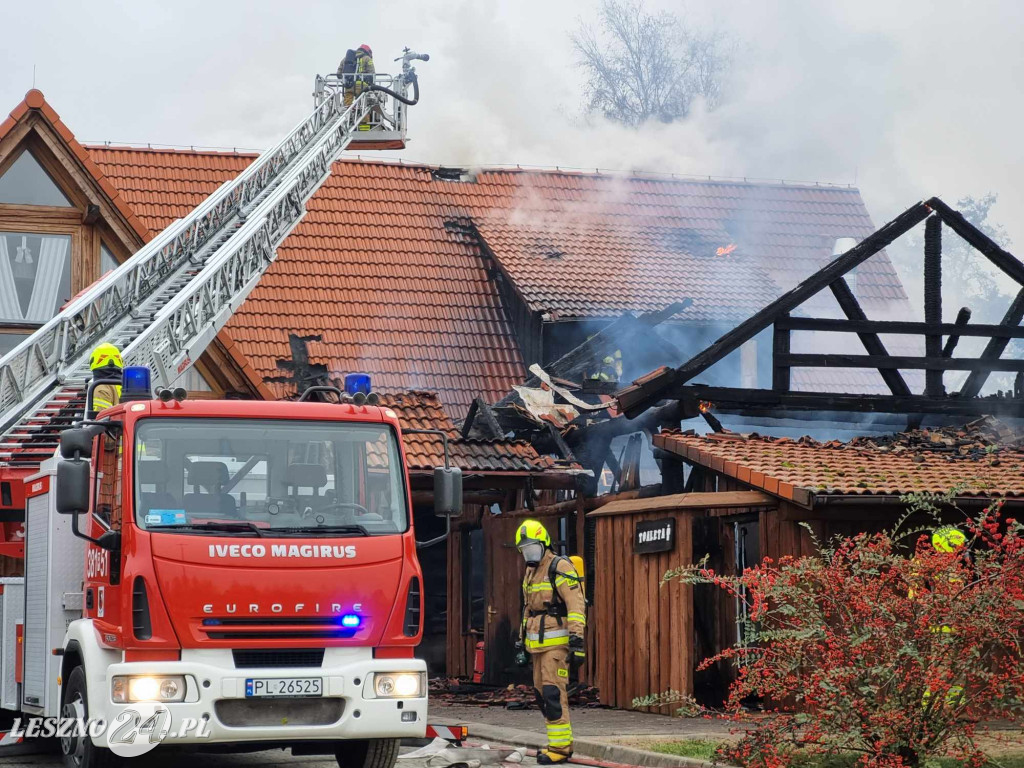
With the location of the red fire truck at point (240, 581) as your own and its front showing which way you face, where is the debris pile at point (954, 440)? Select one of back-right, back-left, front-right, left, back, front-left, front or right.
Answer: back-left

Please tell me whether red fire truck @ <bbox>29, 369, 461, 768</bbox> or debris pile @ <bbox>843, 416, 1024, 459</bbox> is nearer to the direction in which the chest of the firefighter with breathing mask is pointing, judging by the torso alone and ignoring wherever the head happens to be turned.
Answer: the red fire truck

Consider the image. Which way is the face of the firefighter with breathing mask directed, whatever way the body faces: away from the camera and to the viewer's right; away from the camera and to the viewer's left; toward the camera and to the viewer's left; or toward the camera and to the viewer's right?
toward the camera and to the viewer's left

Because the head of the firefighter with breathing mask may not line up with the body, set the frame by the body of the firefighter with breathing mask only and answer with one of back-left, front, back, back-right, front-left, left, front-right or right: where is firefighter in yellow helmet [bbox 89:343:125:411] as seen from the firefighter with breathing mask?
front-right

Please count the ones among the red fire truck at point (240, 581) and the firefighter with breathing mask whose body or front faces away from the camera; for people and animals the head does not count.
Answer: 0

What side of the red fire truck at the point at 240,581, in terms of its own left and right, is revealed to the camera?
front

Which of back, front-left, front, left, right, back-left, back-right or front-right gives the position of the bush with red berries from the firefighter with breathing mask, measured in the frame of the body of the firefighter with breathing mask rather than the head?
left

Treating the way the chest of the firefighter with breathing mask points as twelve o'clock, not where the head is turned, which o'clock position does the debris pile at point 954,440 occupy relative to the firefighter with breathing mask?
The debris pile is roughly at 6 o'clock from the firefighter with breathing mask.

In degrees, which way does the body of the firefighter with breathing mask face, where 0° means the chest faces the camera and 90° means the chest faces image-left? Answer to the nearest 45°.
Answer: approximately 45°

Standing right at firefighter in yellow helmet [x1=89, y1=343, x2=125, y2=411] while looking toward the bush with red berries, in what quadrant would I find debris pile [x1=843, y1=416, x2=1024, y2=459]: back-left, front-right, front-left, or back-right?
front-left

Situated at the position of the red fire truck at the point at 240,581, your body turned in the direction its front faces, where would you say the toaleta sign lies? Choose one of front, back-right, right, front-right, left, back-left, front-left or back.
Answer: back-left

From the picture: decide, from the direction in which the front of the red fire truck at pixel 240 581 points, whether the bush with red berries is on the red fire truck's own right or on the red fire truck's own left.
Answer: on the red fire truck's own left
